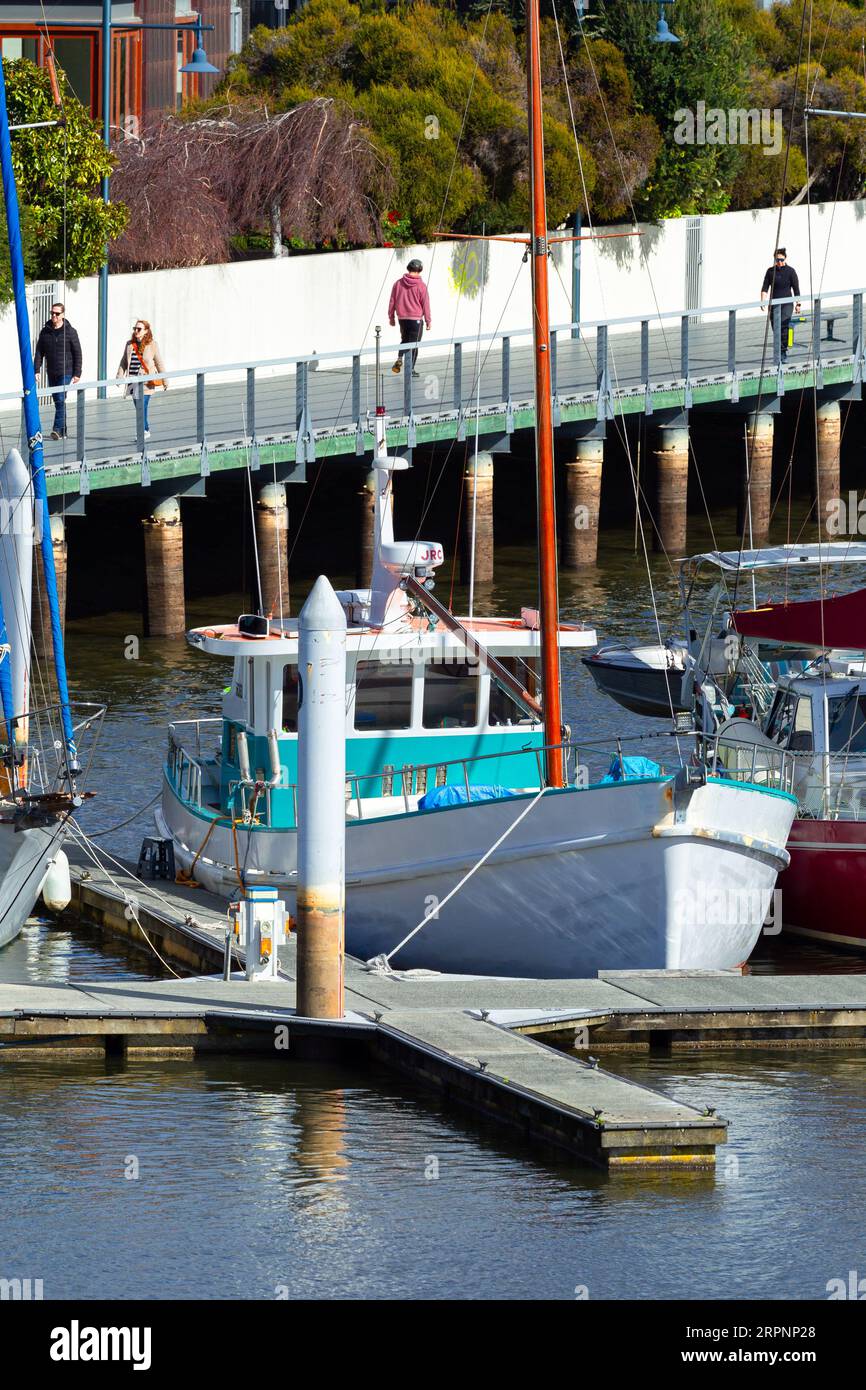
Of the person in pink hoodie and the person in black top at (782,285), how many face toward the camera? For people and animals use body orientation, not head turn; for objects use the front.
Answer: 1

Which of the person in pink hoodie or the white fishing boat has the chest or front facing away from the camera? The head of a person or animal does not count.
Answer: the person in pink hoodie

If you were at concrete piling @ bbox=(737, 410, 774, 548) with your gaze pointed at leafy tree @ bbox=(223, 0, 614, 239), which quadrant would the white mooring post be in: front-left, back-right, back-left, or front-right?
back-left

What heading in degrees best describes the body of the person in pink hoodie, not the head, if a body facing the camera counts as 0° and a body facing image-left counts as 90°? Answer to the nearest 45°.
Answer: approximately 180°

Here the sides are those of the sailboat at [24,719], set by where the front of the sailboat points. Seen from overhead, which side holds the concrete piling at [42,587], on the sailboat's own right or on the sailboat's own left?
on the sailboat's own left

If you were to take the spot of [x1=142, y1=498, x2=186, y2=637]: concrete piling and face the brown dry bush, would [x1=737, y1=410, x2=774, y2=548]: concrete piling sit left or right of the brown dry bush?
right

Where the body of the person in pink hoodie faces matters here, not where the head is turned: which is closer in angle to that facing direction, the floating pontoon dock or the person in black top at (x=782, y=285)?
the person in black top

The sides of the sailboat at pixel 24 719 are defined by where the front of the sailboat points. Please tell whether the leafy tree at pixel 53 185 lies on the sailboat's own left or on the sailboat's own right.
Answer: on the sailboat's own left

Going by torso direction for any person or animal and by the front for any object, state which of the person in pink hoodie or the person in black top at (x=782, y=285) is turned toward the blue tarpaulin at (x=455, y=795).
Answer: the person in black top

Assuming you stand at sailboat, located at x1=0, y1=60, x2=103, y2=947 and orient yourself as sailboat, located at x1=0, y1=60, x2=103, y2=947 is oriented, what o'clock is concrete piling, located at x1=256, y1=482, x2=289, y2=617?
The concrete piling is roughly at 8 o'clock from the sailboat.
